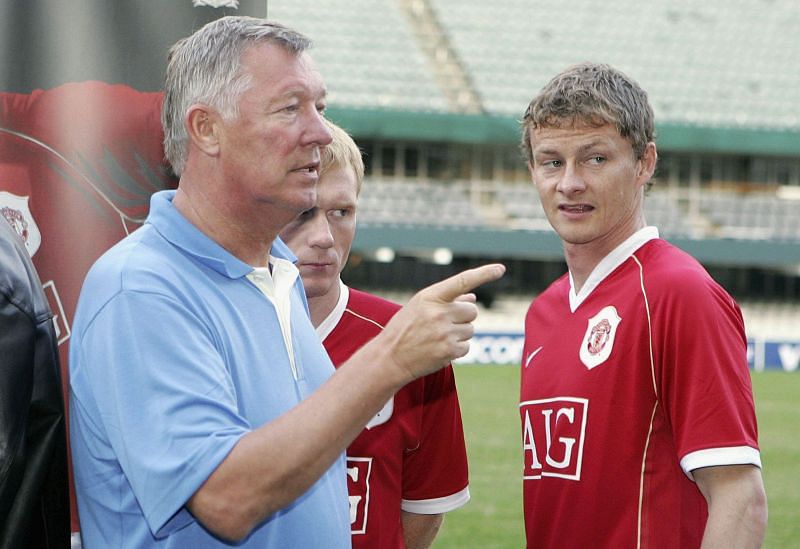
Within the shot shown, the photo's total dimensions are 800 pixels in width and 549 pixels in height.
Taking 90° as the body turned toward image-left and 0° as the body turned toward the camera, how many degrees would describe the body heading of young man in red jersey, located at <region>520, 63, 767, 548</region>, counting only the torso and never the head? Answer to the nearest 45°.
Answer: approximately 45°

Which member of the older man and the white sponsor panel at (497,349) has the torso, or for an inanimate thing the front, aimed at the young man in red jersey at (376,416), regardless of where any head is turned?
the white sponsor panel

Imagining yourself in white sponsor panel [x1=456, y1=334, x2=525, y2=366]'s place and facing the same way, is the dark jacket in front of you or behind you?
in front

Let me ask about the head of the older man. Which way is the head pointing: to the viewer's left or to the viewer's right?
to the viewer's right

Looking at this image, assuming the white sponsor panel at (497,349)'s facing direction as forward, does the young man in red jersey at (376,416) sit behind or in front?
in front

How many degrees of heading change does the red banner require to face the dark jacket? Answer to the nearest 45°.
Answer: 0° — it already faces it

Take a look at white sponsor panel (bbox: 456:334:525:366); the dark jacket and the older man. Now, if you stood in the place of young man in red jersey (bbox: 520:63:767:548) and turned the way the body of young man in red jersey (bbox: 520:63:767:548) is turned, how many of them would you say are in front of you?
2

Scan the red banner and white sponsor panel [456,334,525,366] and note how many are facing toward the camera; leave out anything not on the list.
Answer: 2
